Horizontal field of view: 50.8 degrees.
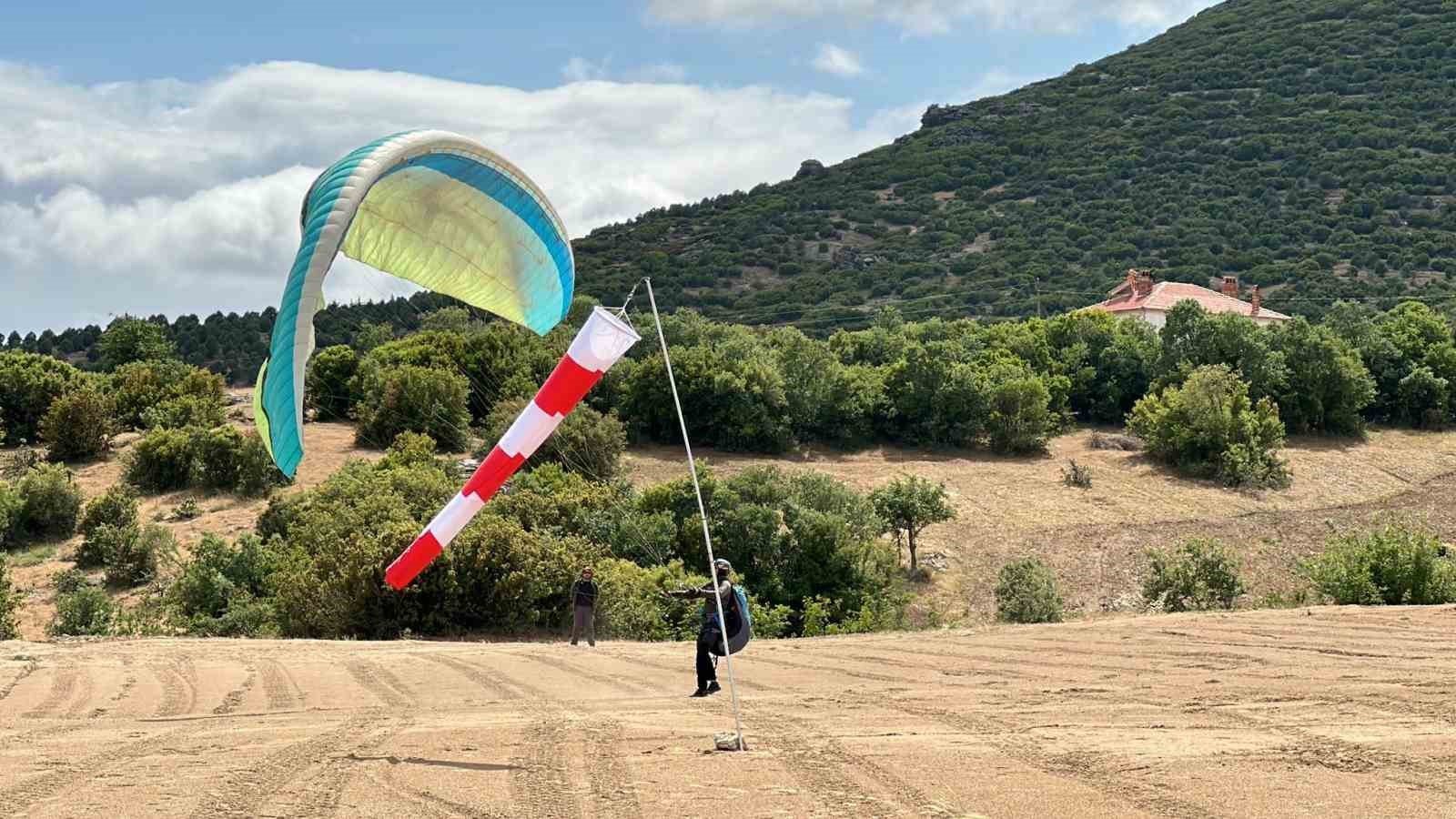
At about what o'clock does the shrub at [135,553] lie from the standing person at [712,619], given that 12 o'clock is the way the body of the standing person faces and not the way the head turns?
The shrub is roughly at 2 o'clock from the standing person.

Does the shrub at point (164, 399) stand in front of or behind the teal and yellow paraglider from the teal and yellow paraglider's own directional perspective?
behind

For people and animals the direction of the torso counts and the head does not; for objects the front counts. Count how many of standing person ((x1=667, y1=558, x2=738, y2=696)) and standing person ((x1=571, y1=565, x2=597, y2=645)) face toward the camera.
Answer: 1

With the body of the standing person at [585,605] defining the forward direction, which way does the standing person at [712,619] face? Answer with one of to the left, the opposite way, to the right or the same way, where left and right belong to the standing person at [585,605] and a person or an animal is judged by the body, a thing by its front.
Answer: to the right

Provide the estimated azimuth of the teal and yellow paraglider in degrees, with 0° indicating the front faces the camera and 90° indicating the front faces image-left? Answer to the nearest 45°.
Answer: approximately 315°

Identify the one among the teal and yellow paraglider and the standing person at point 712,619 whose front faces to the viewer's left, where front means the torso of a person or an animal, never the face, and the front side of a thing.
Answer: the standing person

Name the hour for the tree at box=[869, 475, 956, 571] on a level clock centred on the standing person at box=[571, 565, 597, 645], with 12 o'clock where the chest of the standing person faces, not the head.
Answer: The tree is roughly at 7 o'clock from the standing person.

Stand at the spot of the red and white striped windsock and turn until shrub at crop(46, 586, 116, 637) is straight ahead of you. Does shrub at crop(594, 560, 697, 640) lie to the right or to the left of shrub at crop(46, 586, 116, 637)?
right

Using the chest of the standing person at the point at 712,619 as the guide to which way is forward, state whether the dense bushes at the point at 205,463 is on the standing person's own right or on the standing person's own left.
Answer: on the standing person's own right

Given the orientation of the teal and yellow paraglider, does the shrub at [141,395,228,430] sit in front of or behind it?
behind

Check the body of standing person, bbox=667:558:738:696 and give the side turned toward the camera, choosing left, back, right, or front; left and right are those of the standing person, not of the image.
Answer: left

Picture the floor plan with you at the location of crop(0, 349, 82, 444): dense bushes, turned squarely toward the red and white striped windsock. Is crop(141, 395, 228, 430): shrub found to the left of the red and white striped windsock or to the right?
left
